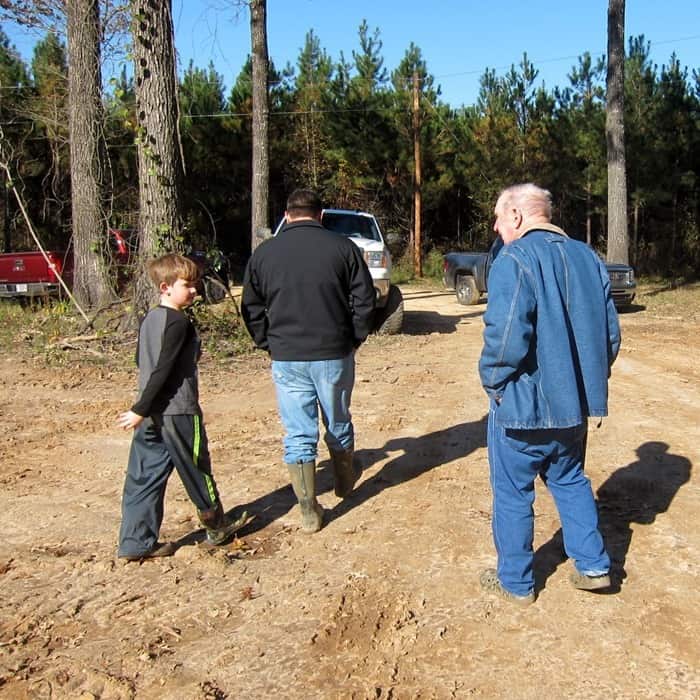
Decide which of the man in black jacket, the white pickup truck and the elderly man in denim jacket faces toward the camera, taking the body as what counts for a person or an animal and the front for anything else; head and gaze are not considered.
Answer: the white pickup truck

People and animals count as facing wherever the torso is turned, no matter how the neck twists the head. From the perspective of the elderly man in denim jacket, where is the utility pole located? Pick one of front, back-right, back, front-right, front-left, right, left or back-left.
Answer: front-right

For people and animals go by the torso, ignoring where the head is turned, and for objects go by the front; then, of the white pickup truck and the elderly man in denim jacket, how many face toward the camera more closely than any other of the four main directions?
1

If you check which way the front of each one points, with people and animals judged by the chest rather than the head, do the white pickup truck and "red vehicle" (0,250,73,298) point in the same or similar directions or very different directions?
very different directions

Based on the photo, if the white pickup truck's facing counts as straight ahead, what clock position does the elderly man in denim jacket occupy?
The elderly man in denim jacket is roughly at 12 o'clock from the white pickup truck.

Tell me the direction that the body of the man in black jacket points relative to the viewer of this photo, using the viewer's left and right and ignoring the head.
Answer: facing away from the viewer

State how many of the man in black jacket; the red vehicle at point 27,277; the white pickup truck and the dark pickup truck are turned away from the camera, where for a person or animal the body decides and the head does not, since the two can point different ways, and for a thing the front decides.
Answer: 2

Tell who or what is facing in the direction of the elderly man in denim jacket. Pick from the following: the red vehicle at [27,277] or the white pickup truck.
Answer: the white pickup truck

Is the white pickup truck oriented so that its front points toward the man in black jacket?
yes

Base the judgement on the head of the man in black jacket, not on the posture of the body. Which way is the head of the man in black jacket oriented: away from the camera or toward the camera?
away from the camera

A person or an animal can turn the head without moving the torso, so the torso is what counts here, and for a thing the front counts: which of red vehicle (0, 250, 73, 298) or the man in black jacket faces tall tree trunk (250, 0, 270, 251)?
the man in black jacket

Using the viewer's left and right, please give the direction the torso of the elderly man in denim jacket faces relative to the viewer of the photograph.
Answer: facing away from the viewer and to the left of the viewer

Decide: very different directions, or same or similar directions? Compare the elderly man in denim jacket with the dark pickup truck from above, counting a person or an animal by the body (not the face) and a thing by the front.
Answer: very different directions

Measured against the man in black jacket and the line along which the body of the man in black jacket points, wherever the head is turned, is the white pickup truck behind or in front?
in front

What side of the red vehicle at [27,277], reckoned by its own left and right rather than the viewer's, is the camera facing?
back
